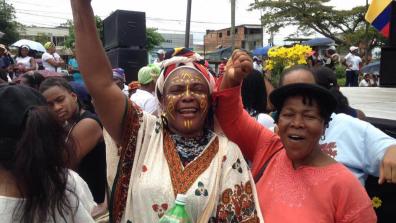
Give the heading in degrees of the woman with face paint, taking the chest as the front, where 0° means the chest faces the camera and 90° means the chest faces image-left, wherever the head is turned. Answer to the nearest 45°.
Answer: approximately 0°

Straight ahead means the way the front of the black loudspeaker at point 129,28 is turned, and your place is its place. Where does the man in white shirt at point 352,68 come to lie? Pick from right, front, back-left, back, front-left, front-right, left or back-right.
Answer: left

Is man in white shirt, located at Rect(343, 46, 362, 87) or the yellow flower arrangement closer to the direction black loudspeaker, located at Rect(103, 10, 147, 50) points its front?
the yellow flower arrangement

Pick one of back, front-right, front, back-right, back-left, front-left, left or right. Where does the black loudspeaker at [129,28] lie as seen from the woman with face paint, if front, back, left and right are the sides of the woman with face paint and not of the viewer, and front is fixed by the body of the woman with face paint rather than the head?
back

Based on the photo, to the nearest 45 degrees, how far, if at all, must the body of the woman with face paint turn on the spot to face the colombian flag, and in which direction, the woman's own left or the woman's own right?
approximately 135° to the woman's own left

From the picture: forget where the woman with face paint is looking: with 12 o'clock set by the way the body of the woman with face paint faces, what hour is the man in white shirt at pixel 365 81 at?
The man in white shirt is roughly at 7 o'clock from the woman with face paint.

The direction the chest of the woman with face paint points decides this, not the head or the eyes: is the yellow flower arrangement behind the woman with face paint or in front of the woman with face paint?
behind

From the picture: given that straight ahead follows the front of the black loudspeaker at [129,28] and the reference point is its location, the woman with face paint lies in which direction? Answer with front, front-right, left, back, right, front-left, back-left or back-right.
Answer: front-right

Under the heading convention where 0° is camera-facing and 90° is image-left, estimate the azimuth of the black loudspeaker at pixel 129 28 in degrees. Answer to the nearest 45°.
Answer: approximately 315°

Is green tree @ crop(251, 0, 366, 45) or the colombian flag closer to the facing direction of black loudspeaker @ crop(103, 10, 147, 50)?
the colombian flag

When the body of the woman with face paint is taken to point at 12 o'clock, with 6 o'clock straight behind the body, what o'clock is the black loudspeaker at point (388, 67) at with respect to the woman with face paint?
The black loudspeaker is roughly at 8 o'clock from the woman with face paint.
